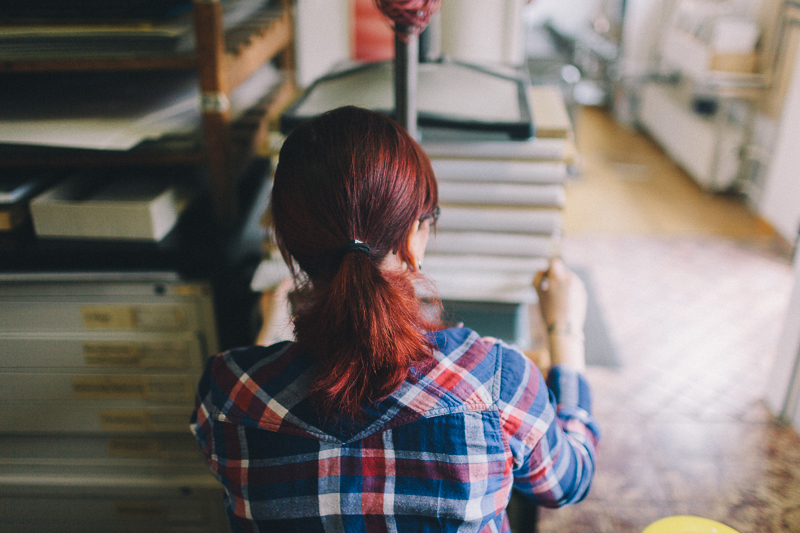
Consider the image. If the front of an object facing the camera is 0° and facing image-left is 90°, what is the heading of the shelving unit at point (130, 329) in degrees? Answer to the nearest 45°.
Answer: approximately 0°

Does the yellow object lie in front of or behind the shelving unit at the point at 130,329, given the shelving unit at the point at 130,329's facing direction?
in front

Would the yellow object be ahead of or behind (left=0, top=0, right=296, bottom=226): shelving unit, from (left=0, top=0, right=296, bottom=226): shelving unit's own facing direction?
ahead

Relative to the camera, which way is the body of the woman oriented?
away from the camera

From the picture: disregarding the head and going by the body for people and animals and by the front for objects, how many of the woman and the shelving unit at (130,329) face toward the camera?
1
